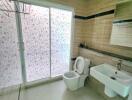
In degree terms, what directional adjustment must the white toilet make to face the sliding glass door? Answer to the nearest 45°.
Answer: approximately 45° to its right

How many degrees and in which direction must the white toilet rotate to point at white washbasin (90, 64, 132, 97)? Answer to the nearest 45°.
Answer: approximately 90° to its left

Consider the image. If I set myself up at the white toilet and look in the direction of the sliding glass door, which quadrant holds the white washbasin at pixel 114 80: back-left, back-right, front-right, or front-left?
back-left

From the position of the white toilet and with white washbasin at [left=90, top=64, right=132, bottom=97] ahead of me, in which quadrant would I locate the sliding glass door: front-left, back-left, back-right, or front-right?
back-right

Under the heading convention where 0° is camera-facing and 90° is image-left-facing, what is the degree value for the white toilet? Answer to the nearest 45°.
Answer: approximately 45°
